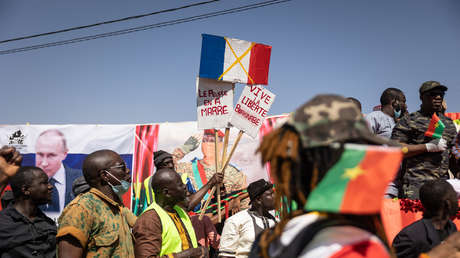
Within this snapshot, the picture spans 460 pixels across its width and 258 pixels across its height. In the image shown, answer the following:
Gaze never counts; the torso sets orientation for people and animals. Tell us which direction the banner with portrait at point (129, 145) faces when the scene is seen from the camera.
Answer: facing the viewer

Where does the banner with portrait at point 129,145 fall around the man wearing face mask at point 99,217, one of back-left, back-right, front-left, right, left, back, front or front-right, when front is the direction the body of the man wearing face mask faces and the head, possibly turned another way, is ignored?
back-left

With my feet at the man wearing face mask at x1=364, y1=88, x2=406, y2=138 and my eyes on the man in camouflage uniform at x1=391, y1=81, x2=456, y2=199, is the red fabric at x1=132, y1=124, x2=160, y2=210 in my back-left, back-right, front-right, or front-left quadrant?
back-right

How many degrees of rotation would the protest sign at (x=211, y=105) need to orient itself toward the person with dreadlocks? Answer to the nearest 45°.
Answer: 0° — it already faces them

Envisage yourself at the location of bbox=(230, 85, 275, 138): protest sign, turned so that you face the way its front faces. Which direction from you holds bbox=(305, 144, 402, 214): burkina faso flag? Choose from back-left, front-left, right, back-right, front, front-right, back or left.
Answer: front

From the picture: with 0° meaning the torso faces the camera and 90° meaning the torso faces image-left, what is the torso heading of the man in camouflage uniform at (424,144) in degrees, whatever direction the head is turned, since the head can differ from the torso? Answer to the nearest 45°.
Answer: approximately 315°

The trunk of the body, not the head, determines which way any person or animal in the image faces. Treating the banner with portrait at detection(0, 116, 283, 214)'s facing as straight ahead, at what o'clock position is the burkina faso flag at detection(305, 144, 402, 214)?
The burkina faso flag is roughly at 12 o'clock from the banner with portrait.

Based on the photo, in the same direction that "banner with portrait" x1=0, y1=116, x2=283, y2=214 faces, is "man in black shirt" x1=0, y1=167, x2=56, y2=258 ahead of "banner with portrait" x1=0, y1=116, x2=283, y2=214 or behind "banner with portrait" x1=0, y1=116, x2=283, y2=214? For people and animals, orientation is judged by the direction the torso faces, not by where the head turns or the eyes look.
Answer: ahead

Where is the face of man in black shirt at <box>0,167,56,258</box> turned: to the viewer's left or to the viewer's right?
to the viewer's right

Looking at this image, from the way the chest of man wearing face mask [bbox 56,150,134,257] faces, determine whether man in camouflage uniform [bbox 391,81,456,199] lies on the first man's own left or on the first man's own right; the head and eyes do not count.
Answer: on the first man's own left

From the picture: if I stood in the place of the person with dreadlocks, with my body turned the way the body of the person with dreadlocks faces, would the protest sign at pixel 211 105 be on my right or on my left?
on my left

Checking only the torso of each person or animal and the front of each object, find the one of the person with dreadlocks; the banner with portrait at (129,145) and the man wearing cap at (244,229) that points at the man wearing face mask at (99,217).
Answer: the banner with portrait

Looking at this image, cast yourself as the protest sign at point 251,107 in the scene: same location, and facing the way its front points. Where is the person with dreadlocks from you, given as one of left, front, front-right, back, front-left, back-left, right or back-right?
front
